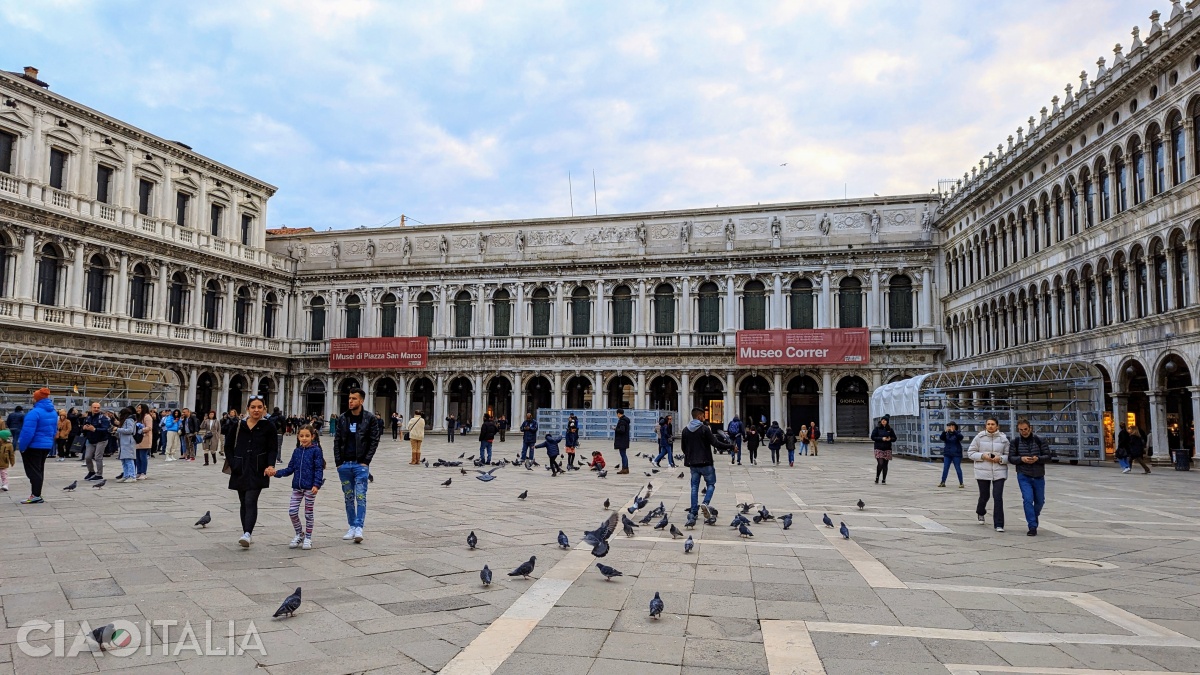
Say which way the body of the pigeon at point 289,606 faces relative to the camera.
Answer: to the viewer's right

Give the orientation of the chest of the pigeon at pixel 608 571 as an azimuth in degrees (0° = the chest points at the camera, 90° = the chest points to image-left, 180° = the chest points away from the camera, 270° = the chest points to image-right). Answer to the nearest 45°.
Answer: approximately 90°

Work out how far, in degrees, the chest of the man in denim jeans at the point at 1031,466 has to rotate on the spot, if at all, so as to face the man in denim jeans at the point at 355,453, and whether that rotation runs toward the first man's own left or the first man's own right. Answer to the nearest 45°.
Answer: approximately 45° to the first man's own right

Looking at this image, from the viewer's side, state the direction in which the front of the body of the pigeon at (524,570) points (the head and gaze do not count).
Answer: to the viewer's right

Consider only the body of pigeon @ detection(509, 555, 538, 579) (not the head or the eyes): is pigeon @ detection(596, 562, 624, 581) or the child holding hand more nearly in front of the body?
the pigeon

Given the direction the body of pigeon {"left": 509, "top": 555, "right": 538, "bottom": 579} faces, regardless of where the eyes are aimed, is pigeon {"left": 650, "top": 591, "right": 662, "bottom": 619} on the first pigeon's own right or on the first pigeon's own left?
on the first pigeon's own right

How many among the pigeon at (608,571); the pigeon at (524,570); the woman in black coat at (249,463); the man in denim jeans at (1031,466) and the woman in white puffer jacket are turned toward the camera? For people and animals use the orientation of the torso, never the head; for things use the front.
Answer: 3

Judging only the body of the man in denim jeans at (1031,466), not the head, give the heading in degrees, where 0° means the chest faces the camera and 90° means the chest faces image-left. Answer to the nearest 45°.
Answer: approximately 0°
